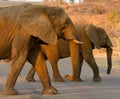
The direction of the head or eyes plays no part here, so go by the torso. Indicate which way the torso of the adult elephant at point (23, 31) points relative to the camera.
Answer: to the viewer's right

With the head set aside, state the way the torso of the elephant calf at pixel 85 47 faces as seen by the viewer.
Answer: to the viewer's right

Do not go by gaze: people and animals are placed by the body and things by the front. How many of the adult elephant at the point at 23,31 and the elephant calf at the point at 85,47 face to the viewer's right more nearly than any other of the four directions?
2
